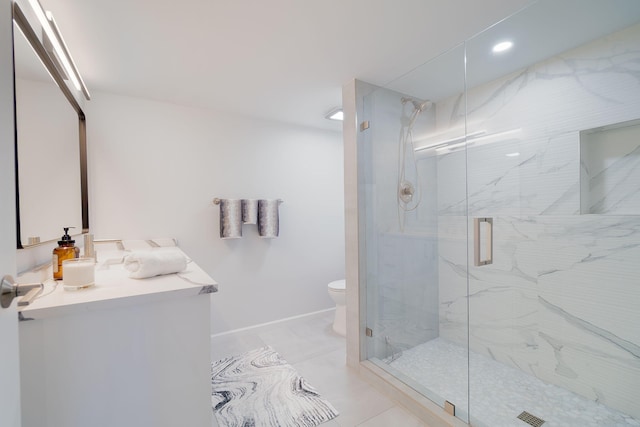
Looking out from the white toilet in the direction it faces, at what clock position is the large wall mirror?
The large wall mirror is roughly at 12 o'clock from the white toilet.

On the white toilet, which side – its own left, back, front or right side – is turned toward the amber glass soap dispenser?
front

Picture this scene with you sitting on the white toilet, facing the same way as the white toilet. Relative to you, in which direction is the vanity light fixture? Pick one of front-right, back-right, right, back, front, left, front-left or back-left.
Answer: front

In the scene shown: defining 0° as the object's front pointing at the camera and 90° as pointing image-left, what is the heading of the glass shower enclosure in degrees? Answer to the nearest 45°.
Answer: approximately 45°

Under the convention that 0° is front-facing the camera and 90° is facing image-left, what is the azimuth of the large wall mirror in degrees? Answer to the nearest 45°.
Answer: approximately 270°

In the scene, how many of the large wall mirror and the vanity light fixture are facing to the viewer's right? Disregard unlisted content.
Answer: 2

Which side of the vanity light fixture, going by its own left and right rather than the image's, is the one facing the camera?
right

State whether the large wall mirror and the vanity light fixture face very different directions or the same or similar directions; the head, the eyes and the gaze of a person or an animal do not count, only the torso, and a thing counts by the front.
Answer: same or similar directions

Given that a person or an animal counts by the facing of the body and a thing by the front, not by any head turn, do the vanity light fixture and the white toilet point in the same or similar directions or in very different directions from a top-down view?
very different directions

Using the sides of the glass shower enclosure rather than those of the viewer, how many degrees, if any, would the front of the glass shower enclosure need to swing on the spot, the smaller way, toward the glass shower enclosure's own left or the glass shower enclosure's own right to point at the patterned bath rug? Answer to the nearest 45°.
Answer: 0° — it already faces it

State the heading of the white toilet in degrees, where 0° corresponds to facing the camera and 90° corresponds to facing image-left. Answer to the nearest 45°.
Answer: approximately 45°
